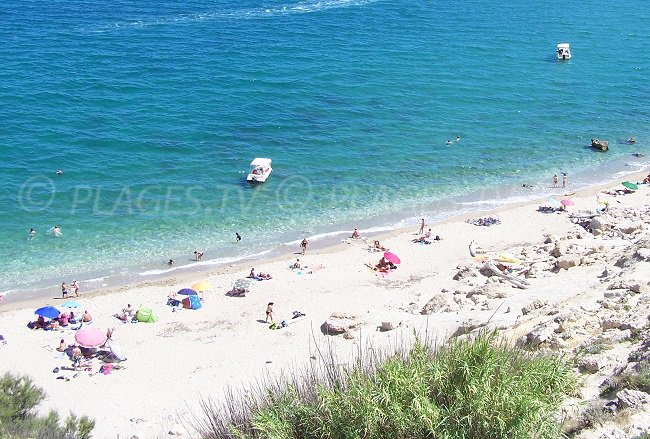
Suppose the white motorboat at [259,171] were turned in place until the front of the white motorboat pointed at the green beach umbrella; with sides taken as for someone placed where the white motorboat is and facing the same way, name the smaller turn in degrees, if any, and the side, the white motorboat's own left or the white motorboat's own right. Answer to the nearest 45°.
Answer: approximately 45° to the white motorboat's own right
